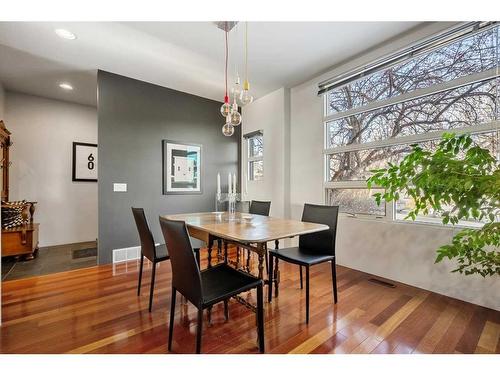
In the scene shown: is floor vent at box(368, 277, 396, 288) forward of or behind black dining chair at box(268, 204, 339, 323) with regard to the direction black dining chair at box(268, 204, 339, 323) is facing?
behind

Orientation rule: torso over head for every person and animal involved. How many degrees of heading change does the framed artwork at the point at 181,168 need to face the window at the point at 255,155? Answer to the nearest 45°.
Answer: approximately 45° to its left

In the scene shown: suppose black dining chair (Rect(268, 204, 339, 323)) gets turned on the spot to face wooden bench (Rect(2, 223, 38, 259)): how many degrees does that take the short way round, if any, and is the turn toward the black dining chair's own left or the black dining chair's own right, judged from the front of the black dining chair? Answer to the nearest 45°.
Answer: approximately 45° to the black dining chair's own right

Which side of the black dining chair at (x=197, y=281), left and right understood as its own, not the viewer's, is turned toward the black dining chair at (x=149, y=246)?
left

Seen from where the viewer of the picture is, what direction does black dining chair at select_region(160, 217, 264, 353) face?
facing away from the viewer and to the right of the viewer

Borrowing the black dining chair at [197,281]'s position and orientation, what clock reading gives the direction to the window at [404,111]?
The window is roughly at 1 o'clock from the black dining chair.

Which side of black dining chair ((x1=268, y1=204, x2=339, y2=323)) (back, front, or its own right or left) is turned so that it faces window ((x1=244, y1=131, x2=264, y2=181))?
right
